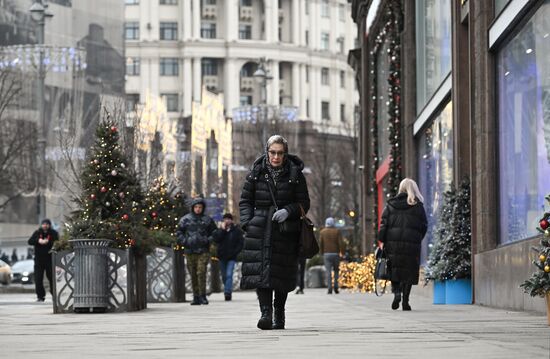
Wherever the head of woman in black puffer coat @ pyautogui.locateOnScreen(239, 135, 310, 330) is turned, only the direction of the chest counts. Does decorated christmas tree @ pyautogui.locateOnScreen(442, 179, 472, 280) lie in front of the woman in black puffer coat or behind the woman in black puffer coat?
behind

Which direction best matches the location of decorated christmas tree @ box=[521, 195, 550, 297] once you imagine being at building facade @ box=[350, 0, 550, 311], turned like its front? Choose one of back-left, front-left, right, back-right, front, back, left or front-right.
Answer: front-left

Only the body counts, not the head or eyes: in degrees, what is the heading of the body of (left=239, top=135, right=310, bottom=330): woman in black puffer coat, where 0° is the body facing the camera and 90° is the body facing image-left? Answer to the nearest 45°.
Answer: approximately 0°

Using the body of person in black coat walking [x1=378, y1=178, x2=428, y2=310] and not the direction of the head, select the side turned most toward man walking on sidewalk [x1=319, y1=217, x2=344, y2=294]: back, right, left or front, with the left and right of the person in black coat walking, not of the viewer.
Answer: front

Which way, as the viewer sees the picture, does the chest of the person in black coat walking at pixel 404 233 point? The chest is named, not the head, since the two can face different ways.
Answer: away from the camera
